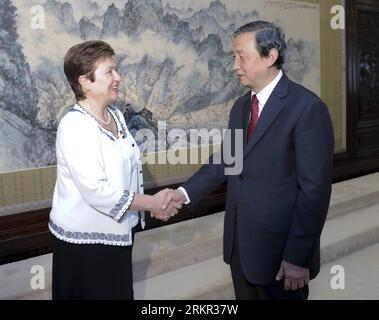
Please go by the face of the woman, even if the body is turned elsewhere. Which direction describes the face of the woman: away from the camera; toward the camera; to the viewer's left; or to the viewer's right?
to the viewer's right

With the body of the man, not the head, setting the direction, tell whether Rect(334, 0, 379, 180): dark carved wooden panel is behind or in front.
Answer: behind

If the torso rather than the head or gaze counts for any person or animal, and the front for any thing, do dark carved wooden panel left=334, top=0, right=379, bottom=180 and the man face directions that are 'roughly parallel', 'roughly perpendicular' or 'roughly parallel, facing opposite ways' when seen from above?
roughly perpendicular

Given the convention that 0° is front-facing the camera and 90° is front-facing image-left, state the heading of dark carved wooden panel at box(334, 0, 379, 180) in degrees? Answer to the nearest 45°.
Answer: approximately 315°

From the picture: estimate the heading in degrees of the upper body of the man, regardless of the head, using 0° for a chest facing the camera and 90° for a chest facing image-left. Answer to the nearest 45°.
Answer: approximately 45°

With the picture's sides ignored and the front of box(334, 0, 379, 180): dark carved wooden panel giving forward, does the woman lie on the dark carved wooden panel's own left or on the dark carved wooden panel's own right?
on the dark carved wooden panel's own right

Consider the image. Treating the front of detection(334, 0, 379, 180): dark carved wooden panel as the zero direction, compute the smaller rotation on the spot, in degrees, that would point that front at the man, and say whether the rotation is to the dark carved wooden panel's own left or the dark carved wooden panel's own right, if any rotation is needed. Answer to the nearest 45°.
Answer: approximately 45° to the dark carved wooden panel's own right
